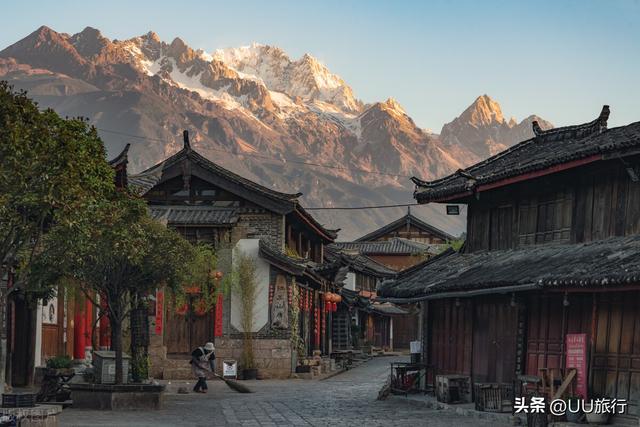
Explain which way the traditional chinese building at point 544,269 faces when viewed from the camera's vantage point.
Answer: facing the viewer and to the left of the viewer

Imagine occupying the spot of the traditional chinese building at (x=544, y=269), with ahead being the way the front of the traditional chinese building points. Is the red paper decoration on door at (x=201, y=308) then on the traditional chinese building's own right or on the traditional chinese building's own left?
on the traditional chinese building's own right

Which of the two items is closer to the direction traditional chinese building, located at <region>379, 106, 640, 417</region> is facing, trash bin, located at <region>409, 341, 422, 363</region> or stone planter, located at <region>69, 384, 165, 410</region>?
the stone planter

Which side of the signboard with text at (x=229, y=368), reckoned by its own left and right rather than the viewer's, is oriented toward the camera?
front

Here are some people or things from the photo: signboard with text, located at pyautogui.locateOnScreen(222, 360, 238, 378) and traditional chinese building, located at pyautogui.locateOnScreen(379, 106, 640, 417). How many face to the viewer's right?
0

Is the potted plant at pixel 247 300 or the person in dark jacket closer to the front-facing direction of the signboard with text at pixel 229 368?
the person in dark jacket

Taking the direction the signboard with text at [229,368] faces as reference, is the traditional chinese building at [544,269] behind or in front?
in front

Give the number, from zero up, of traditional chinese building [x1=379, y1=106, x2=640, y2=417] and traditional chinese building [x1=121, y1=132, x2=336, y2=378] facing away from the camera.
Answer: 0

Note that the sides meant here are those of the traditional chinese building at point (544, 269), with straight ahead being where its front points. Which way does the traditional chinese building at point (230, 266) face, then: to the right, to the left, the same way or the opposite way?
to the left

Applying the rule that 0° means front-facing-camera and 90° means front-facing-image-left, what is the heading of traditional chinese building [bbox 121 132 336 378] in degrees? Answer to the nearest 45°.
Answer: approximately 315°

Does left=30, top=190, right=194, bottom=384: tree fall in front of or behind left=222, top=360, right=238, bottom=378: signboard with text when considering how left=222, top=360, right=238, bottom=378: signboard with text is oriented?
in front
